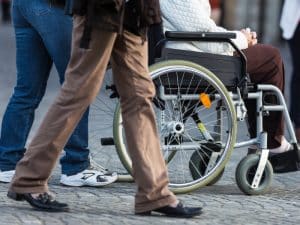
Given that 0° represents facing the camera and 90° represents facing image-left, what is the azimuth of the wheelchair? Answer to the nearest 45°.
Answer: approximately 270°

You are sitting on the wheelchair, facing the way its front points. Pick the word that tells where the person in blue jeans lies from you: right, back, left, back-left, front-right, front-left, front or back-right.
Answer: back

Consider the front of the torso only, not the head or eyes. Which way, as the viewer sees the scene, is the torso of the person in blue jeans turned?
to the viewer's right

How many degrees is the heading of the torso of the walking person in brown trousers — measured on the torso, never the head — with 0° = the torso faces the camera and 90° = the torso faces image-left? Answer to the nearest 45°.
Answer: approximately 270°

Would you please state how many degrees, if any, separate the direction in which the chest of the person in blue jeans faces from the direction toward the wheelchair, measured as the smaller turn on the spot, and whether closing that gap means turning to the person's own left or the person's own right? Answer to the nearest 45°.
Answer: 0° — they already face it

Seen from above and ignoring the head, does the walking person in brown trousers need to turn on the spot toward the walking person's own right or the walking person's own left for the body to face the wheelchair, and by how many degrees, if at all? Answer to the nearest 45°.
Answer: approximately 45° to the walking person's own left

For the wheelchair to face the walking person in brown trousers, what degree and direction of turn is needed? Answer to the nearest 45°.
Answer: approximately 135° to its right
